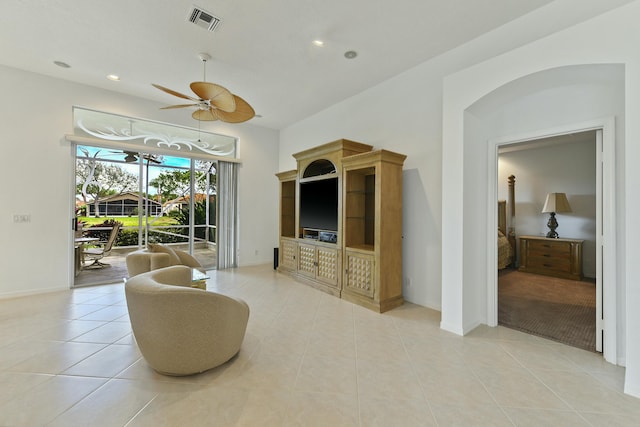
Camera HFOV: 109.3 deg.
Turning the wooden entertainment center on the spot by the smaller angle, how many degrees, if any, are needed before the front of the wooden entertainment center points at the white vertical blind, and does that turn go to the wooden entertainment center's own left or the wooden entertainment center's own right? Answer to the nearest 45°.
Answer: approximately 90° to the wooden entertainment center's own right

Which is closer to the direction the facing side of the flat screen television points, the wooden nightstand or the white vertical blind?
the white vertical blind

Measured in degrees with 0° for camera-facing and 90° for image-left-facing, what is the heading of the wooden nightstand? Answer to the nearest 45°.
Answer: approximately 45°

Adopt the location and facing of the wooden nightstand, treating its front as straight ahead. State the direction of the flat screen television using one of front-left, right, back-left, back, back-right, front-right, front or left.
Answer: front

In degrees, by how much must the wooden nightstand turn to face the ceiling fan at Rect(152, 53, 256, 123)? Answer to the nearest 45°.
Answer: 0° — it already faces it

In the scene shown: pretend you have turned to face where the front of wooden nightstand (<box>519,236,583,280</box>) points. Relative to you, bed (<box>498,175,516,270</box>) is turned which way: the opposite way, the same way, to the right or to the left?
the same way

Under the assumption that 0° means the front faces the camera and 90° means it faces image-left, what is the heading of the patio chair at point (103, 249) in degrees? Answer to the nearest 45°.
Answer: approximately 90°

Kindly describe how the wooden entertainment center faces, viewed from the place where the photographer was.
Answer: facing the viewer and to the left of the viewer

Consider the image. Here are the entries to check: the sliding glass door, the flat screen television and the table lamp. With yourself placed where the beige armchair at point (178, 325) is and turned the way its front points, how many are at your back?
0

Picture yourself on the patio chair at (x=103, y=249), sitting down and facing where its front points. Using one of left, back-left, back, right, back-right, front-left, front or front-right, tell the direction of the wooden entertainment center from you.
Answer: back-left

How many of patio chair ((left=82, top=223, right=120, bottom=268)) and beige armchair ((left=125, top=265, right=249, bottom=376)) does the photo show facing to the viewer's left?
1

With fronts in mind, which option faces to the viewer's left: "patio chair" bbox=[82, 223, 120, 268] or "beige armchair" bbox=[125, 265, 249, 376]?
the patio chair

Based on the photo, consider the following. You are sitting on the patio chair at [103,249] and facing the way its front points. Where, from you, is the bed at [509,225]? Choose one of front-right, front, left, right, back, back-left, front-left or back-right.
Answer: back-left

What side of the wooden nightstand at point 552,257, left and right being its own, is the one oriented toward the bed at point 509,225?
right

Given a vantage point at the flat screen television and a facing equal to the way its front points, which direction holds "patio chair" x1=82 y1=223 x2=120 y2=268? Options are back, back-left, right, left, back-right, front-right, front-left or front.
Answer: front-right
